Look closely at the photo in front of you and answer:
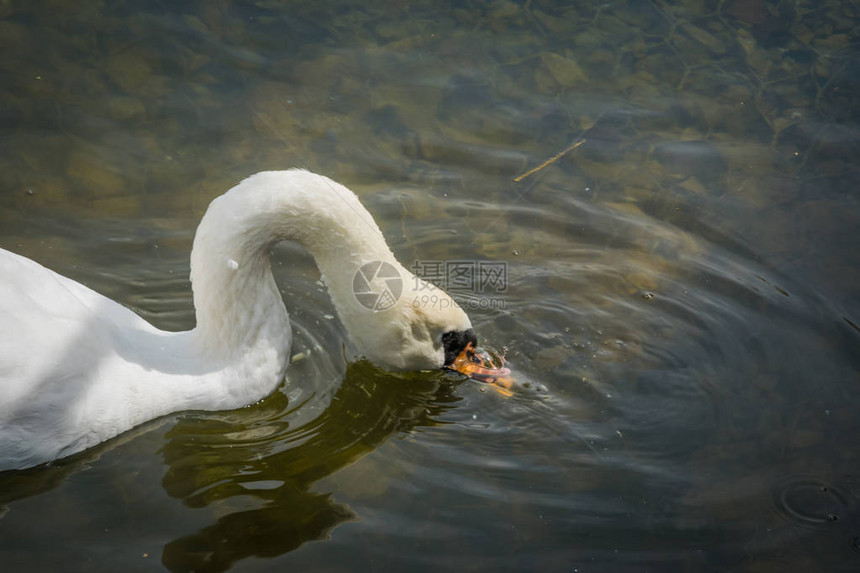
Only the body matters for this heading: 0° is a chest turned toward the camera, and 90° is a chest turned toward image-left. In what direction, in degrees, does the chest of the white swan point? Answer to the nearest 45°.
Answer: approximately 270°

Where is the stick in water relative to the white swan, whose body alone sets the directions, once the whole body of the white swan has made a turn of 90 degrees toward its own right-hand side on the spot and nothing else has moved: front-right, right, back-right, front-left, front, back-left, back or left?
back-left
